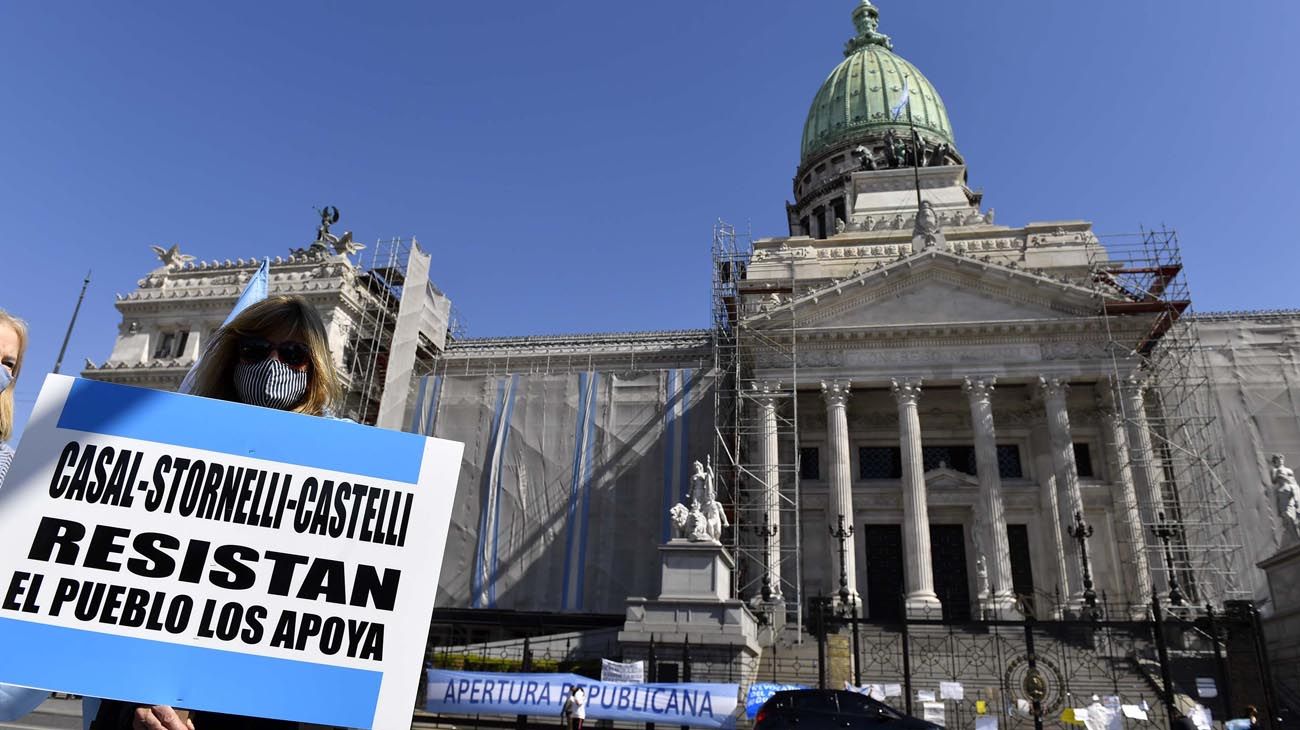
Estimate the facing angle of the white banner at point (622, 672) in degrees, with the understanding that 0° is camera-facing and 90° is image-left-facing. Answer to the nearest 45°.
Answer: approximately 0°

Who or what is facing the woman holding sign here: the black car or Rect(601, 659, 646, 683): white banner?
the white banner

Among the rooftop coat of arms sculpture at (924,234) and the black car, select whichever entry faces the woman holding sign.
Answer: the rooftop coat of arms sculpture

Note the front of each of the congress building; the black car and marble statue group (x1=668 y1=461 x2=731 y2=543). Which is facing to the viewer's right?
the black car

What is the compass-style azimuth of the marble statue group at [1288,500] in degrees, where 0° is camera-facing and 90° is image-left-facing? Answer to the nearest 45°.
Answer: approximately 45°

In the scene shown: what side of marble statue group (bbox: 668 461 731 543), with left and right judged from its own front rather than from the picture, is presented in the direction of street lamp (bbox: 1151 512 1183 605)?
left
